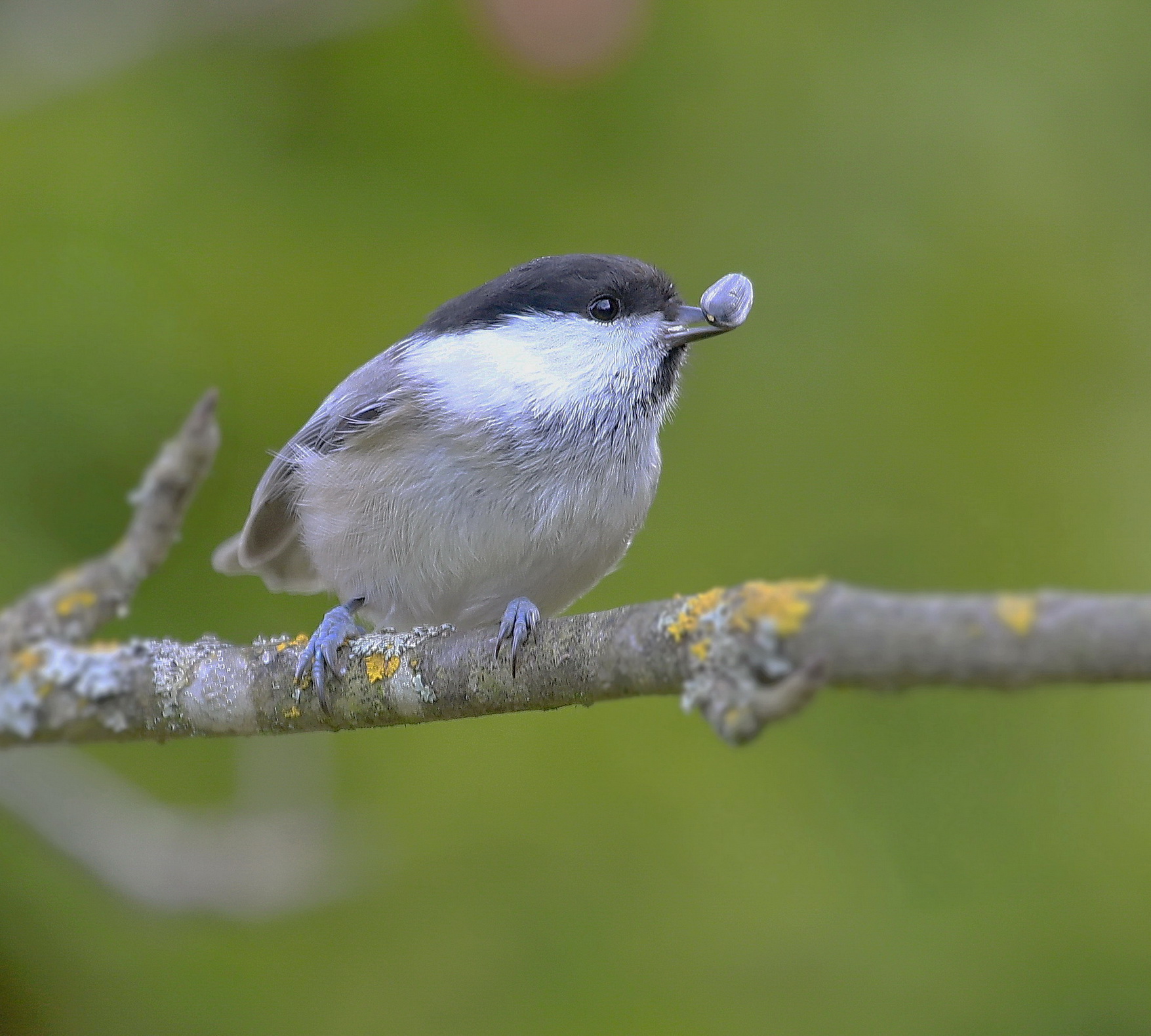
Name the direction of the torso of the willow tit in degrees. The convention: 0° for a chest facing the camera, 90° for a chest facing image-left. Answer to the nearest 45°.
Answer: approximately 315°
